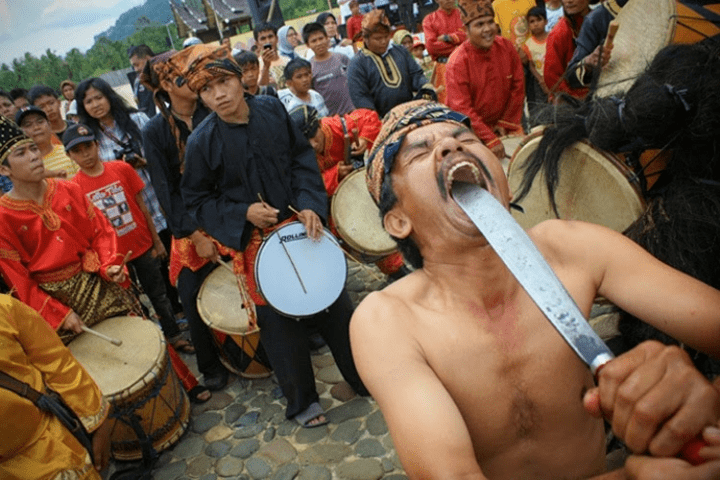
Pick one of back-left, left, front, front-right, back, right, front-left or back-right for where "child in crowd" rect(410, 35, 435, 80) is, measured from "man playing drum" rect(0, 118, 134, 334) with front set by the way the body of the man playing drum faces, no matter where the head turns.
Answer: left

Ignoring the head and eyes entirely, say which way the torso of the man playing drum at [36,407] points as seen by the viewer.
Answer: to the viewer's right

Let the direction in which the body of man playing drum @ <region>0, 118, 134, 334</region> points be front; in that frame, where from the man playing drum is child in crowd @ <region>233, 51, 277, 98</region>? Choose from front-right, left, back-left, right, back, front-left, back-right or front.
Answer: left

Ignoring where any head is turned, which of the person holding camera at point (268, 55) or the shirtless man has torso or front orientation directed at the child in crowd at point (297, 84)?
the person holding camera

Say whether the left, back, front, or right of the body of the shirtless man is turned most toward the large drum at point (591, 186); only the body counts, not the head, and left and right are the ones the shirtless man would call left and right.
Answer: back

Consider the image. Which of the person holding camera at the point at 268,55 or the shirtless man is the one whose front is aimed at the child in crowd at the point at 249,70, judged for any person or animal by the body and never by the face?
the person holding camera

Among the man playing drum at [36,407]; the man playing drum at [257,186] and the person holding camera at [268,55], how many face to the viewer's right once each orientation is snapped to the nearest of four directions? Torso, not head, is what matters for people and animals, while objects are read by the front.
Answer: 1

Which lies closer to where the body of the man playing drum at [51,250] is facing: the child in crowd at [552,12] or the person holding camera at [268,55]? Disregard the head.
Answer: the child in crowd

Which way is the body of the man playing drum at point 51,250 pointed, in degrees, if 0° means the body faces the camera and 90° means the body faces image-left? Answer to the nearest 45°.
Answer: approximately 315°

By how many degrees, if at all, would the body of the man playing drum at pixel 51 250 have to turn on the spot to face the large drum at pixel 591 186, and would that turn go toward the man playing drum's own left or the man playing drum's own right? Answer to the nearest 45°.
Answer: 0° — they already face it

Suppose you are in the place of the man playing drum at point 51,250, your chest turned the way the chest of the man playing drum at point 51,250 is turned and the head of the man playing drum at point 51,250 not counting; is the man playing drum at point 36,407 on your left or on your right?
on your right

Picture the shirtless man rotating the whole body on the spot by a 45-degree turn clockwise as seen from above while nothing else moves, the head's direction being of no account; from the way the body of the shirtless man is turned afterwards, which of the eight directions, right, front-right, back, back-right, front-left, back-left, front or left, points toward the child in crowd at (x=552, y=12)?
back
